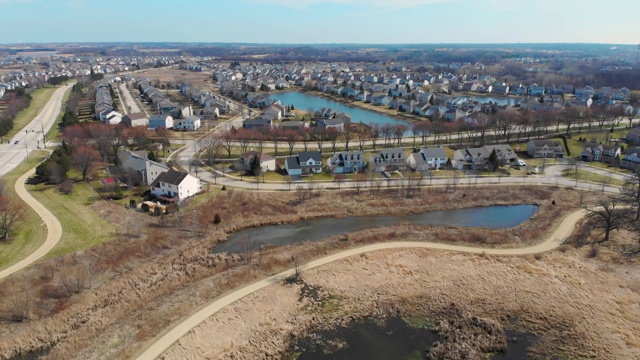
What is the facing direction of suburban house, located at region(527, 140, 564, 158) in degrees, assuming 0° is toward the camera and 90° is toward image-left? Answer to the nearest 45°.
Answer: approximately 0°

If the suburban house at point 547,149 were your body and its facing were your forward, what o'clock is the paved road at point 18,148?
The paved road is roughly at 2 o'clock from the suburban house.

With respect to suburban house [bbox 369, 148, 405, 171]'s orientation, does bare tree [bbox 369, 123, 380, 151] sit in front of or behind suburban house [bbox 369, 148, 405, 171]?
behind

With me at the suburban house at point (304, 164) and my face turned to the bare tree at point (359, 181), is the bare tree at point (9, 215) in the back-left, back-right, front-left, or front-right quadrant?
back-right

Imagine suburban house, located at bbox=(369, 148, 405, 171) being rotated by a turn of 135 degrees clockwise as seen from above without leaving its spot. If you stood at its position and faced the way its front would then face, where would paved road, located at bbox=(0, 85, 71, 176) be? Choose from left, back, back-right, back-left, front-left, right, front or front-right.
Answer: front-left

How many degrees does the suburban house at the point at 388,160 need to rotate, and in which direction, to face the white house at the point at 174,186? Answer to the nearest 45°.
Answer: approximately 45° to its right

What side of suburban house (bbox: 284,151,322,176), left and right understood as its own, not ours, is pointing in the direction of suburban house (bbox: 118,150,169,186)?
right
